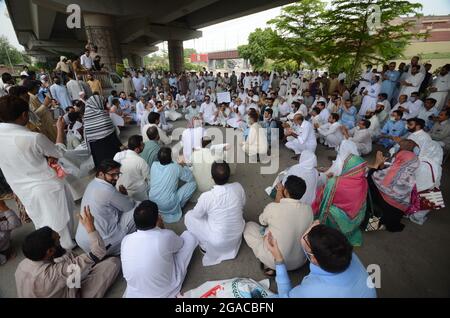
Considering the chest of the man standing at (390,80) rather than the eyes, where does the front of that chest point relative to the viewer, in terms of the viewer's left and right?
facing the viewer and to the left of the viewer

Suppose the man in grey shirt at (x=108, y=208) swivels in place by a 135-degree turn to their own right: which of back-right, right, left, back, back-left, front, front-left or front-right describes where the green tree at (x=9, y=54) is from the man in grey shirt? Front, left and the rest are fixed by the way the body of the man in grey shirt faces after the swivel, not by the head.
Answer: back-right

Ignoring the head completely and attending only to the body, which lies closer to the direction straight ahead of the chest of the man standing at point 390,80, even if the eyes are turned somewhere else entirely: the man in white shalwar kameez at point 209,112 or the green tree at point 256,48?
the man in white shalwar kameez

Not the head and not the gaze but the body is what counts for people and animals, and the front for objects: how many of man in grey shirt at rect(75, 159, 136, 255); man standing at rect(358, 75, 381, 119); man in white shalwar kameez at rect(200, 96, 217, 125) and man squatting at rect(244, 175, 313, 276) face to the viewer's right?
1

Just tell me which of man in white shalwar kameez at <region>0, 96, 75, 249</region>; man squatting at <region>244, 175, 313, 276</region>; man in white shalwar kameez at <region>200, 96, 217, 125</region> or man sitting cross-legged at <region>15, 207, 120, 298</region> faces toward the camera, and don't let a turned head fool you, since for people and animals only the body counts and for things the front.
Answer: man in white shalwar kameez at <region>200, 96, 217, 125</region>

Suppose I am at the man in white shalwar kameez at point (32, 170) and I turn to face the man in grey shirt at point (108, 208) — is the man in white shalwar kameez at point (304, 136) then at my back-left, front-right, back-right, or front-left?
front-left

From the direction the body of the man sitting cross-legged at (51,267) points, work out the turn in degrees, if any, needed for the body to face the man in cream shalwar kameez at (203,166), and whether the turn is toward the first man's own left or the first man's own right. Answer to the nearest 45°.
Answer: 0° — they already face them

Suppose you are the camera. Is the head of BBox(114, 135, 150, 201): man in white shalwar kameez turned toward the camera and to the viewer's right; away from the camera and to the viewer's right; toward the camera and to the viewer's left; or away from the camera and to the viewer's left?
away from the camera and to the viewer's right

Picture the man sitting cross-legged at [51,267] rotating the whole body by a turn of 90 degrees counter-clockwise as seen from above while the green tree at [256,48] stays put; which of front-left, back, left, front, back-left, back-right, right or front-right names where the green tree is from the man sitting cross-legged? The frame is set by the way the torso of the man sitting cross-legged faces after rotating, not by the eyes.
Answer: right

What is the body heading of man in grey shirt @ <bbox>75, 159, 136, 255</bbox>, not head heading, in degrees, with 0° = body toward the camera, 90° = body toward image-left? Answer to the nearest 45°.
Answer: approximately 270°

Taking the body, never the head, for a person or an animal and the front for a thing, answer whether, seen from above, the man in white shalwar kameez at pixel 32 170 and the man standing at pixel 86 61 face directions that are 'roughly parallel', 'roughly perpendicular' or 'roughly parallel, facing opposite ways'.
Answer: roughly perpendicular

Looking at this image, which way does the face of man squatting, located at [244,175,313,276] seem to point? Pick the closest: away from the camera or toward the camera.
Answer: away from the camera

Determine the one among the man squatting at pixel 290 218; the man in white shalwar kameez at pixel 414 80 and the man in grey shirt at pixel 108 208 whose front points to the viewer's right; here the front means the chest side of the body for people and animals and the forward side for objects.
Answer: the man in grey shirt
